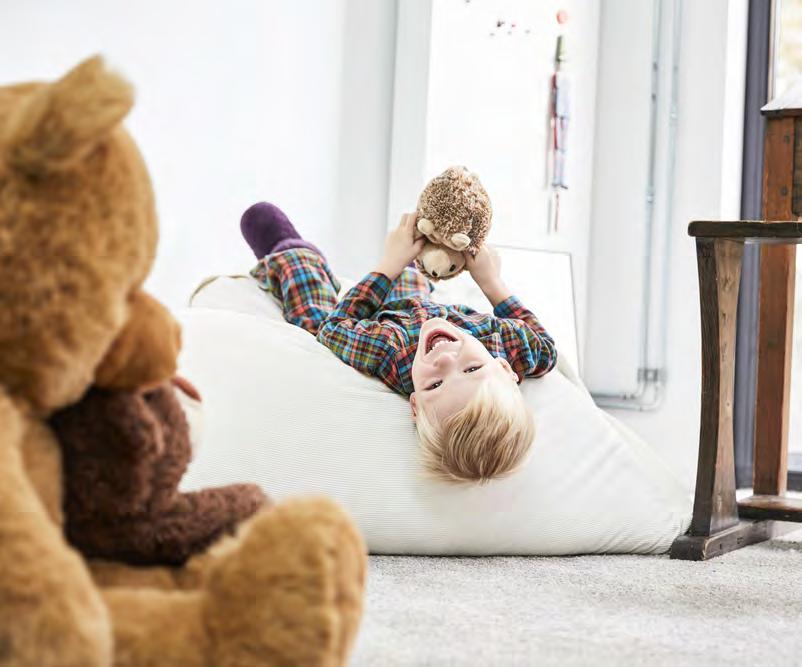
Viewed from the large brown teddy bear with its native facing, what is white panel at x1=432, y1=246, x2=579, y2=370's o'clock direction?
The white panel is roughly at 10 o'clock from the large brown teddy bear.

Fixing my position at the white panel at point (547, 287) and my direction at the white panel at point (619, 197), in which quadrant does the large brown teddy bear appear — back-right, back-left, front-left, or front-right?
back-right

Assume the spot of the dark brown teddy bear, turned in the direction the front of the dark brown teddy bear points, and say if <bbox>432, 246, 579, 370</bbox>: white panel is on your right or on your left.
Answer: on your left

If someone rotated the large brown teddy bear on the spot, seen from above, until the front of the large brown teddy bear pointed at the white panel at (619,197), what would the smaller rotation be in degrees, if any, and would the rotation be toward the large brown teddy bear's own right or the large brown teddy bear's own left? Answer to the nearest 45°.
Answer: approximately 45° to the large brown teddy bear's own left

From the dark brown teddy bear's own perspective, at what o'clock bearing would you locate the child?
The child is roughly at 10 o'clock from the dark brown teddy bear.

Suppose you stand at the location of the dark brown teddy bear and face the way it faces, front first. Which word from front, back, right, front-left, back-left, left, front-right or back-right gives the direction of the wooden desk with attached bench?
front-left

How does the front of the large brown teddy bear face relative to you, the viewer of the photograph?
facing to the right of the viewer

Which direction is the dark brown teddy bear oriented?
to the viewer's right

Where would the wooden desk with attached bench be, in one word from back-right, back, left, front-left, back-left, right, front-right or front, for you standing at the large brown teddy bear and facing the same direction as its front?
front-left
